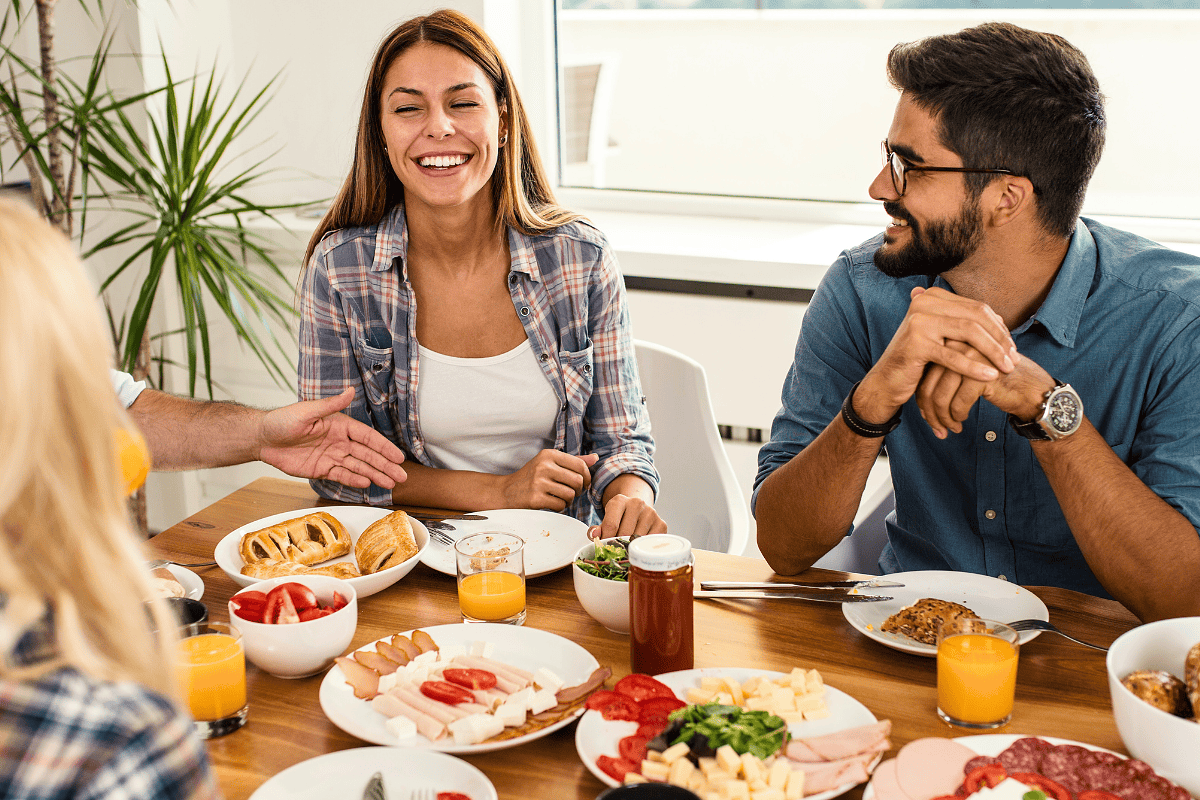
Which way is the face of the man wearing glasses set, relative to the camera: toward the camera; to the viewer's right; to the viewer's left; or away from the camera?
to the viewer's left

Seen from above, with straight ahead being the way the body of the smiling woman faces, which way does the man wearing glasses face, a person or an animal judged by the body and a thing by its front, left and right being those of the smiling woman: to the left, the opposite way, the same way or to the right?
to the right

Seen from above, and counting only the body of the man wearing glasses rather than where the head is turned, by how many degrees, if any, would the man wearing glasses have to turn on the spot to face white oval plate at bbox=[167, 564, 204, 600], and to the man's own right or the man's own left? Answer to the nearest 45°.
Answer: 0° — they already face it

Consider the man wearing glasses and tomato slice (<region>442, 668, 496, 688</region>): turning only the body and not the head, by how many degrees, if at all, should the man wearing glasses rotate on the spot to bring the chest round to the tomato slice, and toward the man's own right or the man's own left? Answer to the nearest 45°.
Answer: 0° — they already face it

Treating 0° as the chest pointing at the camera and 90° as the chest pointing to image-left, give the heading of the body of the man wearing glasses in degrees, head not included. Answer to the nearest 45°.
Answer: approximately 45°

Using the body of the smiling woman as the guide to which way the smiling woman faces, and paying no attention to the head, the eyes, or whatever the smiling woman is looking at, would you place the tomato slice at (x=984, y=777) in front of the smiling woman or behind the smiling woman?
in front

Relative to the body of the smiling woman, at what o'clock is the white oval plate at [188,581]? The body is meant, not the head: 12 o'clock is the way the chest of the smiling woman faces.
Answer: The white oval plate is roughly at 1 o'clock from the smiling woman.

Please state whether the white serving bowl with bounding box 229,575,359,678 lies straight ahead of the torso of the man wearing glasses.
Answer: yes

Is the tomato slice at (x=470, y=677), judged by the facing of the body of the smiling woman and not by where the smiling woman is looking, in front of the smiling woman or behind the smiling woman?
in front

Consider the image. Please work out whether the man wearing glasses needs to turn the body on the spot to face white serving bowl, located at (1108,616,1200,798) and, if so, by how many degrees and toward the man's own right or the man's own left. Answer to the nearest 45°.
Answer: approximately 45° to the man's own left

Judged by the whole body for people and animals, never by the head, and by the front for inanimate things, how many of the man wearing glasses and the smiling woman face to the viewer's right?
0
